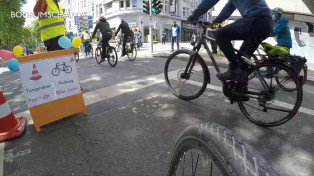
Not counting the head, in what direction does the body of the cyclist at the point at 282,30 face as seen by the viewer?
to the viewer's left

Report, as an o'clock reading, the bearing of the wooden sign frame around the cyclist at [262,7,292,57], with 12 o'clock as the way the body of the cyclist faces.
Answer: The wooden sign frame is roughly at 10 o'clock from the cyclist.

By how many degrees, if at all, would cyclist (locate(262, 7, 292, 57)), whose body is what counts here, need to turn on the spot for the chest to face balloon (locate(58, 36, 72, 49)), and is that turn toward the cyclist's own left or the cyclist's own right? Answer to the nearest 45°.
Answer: approximately 45° to the cyclist's own left

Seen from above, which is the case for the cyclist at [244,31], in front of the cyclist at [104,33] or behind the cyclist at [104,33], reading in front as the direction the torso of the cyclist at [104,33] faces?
behind

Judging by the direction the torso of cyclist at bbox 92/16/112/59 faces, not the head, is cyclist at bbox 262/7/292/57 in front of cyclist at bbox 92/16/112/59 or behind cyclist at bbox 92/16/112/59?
behind

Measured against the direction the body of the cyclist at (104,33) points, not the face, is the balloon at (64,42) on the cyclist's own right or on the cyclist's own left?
on the cyclist's own left

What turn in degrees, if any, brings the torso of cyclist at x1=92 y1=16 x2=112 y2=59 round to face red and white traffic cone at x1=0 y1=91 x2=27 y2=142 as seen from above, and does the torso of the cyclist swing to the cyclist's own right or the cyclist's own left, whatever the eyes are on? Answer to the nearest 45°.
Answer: approximately 135° to the cyclist's own left

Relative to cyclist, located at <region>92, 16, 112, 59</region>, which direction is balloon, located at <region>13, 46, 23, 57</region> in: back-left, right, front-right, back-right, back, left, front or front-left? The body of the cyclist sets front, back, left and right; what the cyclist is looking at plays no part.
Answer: back-left
